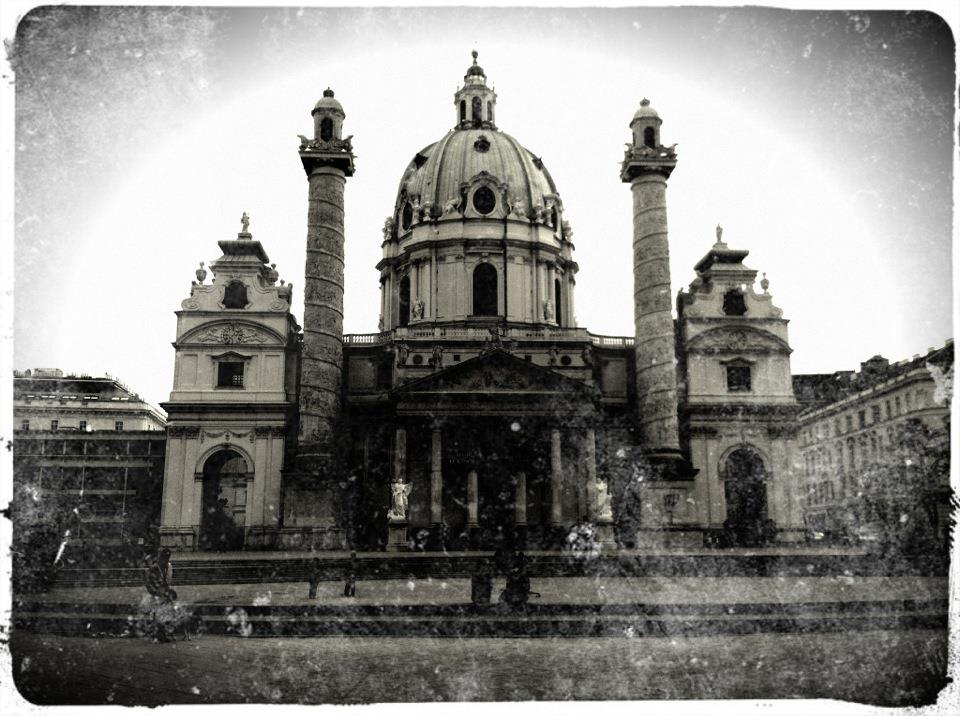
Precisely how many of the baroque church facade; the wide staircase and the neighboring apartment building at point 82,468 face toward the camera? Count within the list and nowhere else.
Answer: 3

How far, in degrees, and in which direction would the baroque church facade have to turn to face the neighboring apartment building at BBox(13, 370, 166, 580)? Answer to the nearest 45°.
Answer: approximately 45° to its right

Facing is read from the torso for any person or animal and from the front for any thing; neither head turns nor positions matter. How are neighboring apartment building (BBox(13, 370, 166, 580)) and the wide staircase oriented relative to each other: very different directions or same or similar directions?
same or similar directions

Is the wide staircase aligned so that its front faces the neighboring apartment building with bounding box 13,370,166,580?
no

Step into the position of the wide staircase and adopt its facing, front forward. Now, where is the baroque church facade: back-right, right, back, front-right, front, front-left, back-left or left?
back

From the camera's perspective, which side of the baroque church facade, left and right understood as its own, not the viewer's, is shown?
front

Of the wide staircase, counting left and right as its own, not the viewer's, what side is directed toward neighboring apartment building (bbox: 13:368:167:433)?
right

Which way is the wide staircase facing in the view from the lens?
facing the viewer

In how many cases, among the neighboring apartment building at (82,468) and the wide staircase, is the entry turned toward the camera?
2

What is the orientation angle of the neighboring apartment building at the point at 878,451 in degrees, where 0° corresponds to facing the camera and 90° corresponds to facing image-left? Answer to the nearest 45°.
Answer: approximately 45°

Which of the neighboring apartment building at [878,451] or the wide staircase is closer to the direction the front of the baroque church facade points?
the wide staircase

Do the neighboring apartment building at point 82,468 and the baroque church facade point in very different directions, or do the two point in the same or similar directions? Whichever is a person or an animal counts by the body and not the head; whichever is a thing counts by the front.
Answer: same or similar directions

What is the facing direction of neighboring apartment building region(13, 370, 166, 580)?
toward the camera
